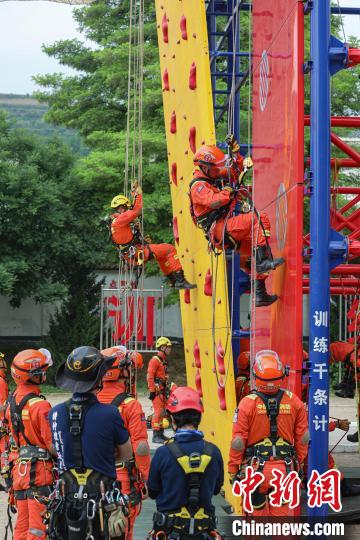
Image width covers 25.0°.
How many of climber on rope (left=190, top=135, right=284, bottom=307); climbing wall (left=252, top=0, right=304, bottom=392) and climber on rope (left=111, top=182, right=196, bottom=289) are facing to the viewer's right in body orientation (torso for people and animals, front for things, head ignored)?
2

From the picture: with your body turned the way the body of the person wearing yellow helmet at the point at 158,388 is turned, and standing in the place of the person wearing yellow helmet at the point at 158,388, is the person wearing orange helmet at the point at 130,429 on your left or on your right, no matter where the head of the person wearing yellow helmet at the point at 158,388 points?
on your right

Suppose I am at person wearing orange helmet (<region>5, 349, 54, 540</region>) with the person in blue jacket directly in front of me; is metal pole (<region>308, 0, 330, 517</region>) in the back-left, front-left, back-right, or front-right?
front-left

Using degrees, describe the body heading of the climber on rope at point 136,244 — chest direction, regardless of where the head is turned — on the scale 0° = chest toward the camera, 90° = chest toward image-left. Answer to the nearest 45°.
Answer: approximately 270°

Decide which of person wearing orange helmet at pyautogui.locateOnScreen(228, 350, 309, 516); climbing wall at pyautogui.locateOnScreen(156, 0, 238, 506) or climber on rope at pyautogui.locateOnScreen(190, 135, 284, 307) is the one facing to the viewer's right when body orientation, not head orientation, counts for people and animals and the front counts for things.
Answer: the climber on rope

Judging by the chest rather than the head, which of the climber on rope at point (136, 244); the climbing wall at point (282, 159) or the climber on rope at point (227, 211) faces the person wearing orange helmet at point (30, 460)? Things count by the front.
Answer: the climbing wall

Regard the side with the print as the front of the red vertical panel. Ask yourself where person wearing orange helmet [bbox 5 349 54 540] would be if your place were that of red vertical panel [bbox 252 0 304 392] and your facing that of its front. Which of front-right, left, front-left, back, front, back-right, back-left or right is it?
front

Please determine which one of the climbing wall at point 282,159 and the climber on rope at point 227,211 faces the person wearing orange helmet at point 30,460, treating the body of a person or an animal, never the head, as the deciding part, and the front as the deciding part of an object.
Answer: the climbing wall

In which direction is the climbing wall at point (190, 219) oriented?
toward the camera

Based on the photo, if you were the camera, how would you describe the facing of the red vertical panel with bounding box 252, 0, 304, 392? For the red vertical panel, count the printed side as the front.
facing the viewer and to the left of the viewer

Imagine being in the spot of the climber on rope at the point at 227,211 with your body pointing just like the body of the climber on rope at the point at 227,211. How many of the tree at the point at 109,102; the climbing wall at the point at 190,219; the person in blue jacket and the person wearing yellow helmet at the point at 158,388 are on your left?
3

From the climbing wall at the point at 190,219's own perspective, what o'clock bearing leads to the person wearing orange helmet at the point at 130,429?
The person wearing orange helmet is roughly at 12 o'clock from the climbing wall.
